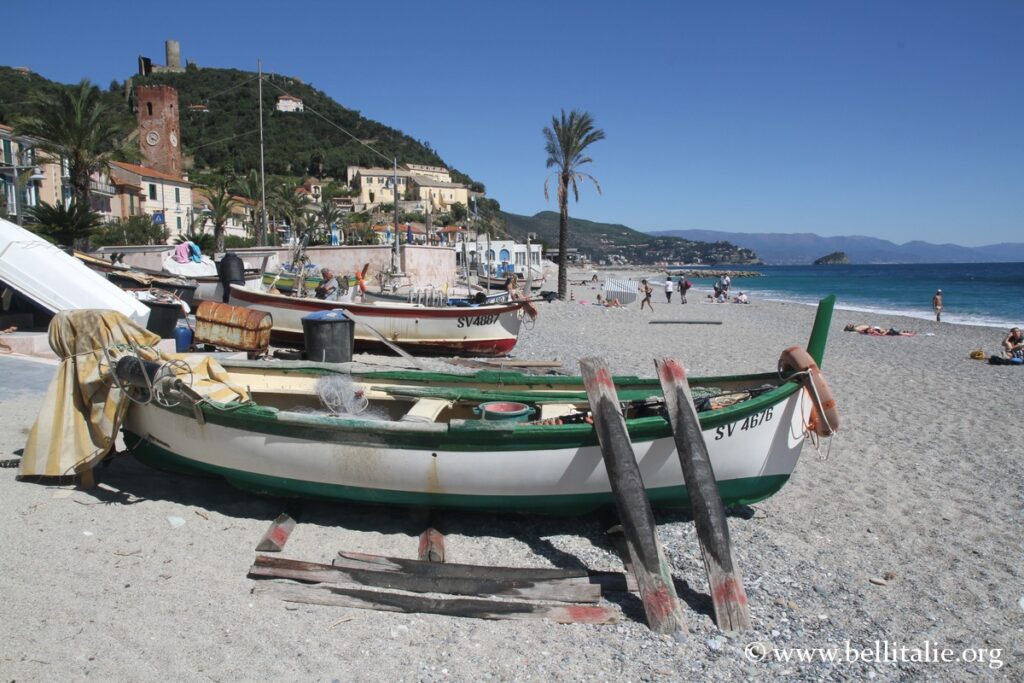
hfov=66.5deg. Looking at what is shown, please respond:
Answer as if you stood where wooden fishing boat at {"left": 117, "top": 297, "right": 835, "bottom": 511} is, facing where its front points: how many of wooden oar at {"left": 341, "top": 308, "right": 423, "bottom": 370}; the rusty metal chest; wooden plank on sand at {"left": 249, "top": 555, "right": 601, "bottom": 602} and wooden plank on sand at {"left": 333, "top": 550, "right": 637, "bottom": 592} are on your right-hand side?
2

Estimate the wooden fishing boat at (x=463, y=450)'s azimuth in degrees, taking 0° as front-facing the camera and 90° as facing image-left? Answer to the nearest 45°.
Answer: approximately 270°

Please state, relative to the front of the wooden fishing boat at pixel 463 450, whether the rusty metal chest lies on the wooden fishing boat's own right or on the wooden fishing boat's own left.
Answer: on the wooden fishing boat's own left
